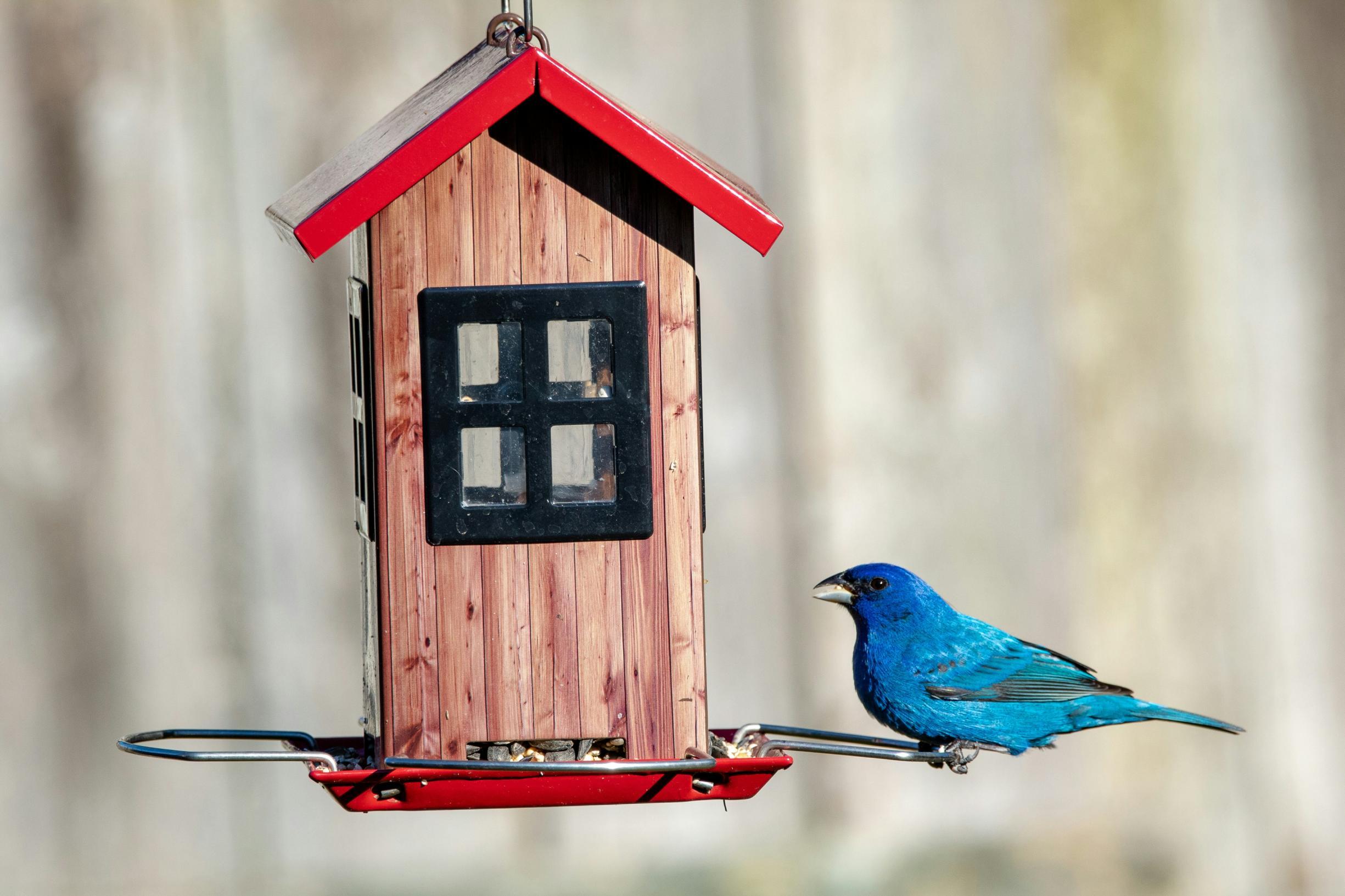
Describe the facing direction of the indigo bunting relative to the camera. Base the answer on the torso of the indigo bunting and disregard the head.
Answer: to the viewer's left
